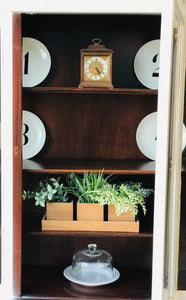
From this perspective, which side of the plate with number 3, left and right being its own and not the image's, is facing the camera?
front

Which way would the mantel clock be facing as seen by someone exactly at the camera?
facing the viewer

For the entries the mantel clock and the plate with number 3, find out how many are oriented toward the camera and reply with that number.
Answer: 2
